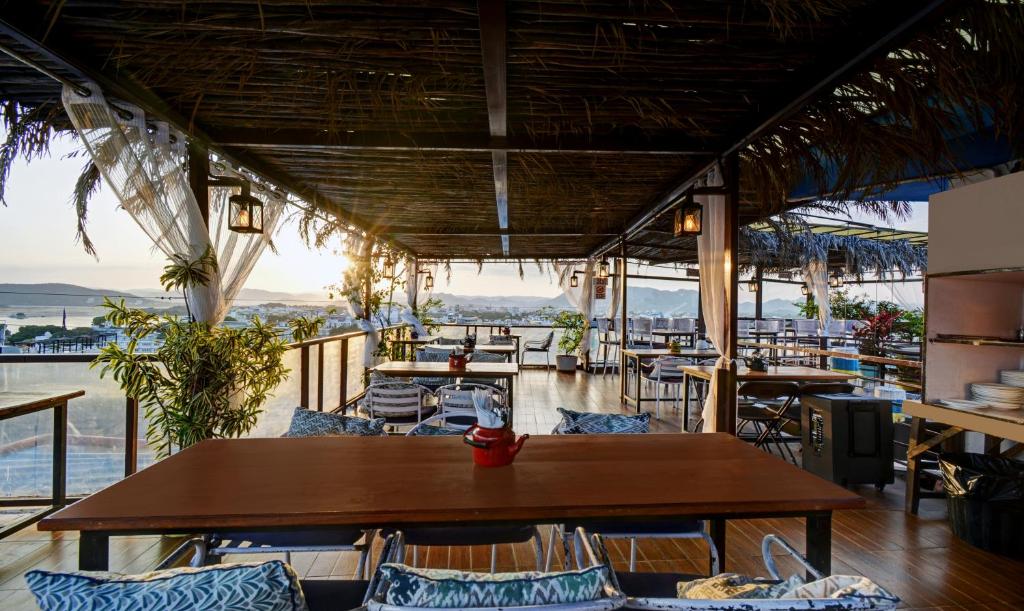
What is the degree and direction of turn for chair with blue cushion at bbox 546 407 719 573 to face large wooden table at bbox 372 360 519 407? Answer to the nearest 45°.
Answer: approximately 135° to its right

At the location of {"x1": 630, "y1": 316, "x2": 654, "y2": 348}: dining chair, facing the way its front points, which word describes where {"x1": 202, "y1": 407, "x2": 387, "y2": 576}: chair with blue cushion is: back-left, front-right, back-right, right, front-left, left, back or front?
front

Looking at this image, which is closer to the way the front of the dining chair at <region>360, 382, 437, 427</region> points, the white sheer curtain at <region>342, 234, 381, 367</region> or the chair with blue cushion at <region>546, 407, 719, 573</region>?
the white sheer curtain

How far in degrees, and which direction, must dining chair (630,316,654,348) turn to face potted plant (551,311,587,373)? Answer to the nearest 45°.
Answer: approximately 45° to its right

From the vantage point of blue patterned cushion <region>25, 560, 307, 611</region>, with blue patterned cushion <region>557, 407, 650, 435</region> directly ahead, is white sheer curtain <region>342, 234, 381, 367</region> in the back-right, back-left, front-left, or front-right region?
front-left

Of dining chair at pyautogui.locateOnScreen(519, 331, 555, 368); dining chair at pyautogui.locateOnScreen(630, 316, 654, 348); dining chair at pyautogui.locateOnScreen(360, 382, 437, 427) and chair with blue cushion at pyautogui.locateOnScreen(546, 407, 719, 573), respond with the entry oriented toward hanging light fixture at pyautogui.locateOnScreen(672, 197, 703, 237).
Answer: dining chair at pyautogui.locateOnScreen(630, 316, 654, 348)

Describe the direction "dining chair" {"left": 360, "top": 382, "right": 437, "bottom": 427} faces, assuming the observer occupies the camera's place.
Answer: facing away from the viewer

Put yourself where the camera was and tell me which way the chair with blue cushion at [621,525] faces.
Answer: facing the viewer

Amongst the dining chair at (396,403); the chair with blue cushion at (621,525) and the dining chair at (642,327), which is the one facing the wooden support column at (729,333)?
the dining chair at (642,327)

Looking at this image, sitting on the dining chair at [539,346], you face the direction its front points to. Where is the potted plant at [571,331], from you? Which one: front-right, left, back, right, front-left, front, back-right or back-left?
back

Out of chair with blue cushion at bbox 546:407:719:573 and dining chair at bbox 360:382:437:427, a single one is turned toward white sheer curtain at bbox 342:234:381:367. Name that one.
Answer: the dining chair

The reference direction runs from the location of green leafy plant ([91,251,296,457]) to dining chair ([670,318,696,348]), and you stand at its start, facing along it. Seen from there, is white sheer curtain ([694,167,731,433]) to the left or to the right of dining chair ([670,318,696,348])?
right

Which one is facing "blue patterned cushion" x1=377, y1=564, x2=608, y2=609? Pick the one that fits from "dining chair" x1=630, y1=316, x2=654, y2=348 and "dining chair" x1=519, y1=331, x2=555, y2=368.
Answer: "dining chair" x1=630, y1=316, x2=654, y2=348

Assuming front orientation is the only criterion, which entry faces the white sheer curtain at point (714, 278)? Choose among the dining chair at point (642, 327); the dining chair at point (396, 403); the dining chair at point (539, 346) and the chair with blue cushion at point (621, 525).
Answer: the dining chair at point (642, 327)

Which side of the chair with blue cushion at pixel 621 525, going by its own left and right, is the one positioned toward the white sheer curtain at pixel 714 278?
back

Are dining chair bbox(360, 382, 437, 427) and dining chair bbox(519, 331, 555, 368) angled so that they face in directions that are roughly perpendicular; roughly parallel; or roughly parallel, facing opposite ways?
roughly perpendicular

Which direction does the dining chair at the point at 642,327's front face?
toward the camera

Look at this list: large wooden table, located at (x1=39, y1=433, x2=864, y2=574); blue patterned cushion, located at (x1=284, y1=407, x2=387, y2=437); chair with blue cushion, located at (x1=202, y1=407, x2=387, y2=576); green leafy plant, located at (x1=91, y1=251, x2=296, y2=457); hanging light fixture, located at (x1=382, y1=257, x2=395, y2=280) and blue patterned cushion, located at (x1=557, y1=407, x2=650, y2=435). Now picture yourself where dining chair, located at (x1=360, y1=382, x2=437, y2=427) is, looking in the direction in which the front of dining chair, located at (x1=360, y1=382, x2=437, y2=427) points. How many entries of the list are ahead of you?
1
